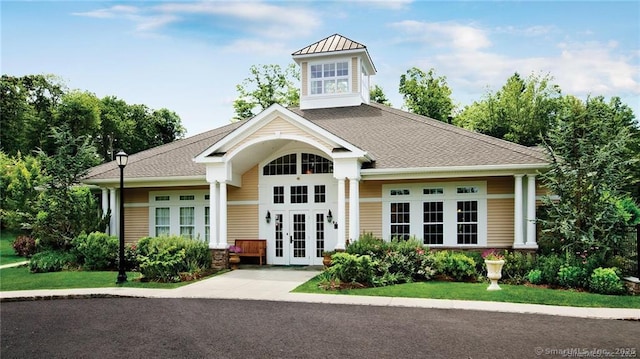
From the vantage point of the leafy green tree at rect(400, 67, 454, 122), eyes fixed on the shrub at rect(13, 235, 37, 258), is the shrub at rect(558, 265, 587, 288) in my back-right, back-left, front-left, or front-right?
front-left

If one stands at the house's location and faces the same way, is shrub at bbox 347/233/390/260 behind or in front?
in front

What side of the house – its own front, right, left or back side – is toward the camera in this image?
front

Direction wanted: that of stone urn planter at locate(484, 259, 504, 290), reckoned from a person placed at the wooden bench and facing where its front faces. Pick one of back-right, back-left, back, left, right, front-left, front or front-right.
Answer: front-left

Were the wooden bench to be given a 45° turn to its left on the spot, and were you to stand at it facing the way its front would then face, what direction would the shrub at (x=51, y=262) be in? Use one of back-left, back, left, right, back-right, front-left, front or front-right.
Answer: back-right

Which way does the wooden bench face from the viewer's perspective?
toward the camera

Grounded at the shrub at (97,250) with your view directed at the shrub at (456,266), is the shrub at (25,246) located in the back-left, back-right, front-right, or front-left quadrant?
back-left

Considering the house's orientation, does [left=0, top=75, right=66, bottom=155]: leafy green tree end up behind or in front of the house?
behind

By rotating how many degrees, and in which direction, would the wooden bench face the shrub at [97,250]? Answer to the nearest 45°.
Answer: approximately 90° to its right

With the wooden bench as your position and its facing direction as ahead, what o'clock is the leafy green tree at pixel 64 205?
The leafy green tree is roughly at 3 o'clock from the wooden bench.

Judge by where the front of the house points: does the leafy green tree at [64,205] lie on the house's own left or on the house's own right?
on the house's own right

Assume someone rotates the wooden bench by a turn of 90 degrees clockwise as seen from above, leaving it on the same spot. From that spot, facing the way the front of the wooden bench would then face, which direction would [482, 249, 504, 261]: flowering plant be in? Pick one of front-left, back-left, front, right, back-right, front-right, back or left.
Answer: back-left
